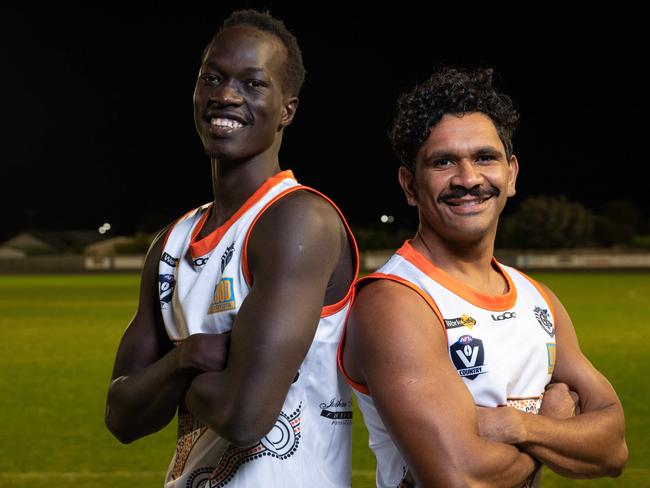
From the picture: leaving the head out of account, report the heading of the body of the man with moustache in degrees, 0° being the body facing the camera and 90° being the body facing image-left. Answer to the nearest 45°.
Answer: approximately 315°

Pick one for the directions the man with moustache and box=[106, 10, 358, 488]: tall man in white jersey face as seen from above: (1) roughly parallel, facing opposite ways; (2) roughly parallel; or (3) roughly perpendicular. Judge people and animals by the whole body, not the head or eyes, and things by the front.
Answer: roughly perpendicular

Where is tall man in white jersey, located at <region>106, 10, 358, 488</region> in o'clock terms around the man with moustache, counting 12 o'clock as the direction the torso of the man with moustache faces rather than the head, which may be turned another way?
The tall man in white jersey is roughly at 4 o'clock from the man with moustache.

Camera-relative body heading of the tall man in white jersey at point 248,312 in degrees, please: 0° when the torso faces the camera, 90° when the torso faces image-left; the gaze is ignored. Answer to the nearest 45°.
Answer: approximately 45°

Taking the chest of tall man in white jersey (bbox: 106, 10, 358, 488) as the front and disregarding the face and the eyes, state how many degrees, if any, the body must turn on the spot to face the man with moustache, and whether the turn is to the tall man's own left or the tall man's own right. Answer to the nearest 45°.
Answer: approximately 135° to the tall man's own left
